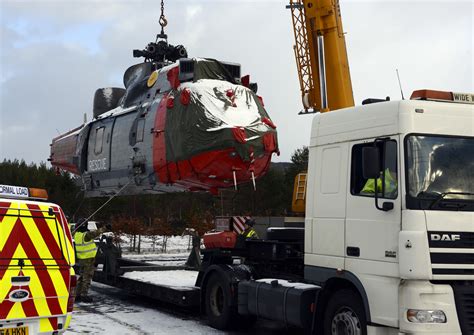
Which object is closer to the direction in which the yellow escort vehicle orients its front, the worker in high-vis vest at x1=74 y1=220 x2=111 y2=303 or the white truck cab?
the worker in high-vis vest

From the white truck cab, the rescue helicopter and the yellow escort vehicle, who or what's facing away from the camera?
the yellow escort vehicle

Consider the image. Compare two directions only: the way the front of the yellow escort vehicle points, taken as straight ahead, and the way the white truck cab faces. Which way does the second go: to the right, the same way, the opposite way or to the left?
the opposite way

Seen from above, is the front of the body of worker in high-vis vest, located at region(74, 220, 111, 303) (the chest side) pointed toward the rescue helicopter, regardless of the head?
yes

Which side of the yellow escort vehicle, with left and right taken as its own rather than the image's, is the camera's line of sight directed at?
back

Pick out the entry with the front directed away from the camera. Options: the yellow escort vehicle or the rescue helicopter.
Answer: the yellow escort vehicle

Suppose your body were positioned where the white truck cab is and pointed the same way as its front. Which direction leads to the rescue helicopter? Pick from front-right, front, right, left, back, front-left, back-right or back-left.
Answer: back

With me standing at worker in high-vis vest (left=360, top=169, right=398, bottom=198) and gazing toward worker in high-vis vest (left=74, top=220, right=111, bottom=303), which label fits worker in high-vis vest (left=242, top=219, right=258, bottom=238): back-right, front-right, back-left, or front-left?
front-right

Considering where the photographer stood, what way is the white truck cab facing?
facing the viewer and to the right of the viewer

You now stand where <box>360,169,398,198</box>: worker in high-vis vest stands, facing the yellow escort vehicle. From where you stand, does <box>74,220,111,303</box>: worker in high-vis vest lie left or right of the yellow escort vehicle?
right

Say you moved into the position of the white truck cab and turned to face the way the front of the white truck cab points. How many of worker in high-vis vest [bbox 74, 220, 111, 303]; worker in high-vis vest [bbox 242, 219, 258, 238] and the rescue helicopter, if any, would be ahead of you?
0

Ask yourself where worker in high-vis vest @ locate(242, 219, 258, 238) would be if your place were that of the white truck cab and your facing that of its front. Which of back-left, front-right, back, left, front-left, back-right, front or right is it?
back

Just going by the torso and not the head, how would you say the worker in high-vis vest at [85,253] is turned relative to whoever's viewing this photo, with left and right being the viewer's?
facing away from the viewer and to the right of the viewer
